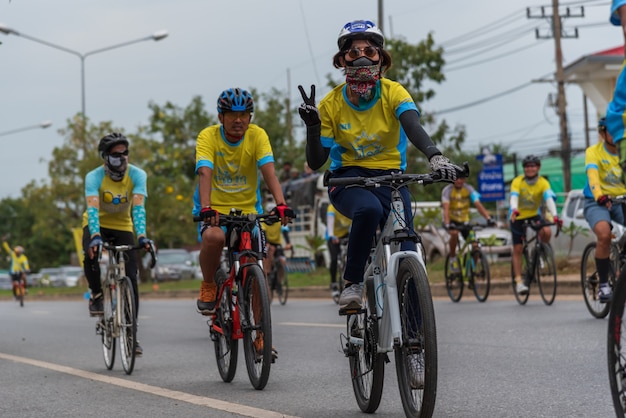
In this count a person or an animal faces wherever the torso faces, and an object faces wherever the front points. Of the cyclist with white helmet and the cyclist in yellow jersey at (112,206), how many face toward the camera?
2

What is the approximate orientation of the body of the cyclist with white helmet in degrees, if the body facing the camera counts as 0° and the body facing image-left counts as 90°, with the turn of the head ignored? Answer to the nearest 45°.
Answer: approximately 0°

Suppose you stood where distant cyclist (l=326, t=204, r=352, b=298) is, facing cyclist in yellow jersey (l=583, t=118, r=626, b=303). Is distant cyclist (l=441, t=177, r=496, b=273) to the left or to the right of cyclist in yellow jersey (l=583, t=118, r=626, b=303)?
left

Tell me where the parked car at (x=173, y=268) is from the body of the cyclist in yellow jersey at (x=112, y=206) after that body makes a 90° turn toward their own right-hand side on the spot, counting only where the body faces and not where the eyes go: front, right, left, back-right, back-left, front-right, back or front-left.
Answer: right

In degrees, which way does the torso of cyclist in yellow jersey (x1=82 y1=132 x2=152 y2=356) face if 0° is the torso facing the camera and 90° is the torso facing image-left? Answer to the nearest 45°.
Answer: approximately 0°

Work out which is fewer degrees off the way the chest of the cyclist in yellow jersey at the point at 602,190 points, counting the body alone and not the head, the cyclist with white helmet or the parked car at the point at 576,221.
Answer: the cyclist with white helmet

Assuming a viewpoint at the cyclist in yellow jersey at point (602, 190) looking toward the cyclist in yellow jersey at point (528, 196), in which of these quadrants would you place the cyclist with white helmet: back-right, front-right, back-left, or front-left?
back-left
